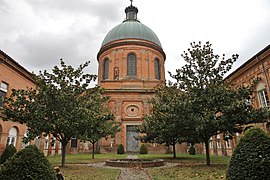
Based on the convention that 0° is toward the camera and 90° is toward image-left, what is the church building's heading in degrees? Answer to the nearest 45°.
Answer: approximately 0°

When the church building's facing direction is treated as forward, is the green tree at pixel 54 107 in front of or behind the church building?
in front

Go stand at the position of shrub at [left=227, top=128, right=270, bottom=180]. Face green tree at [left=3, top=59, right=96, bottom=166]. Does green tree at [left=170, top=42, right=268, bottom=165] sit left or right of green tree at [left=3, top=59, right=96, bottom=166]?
right

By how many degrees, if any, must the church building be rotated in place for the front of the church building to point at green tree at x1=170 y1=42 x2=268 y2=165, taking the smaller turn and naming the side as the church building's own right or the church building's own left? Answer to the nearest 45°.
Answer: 0° — it already faces it

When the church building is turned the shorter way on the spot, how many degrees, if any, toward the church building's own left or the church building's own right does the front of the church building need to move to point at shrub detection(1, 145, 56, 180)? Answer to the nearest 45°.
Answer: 0° — it already faces it

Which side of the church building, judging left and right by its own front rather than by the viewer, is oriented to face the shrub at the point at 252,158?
front
